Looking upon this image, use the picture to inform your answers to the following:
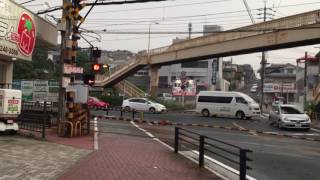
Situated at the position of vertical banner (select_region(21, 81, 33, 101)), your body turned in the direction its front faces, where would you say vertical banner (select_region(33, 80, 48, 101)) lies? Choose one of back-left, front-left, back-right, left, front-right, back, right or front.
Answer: front-left

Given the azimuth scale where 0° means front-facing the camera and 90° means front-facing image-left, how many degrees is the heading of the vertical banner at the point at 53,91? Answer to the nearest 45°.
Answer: approximately 0°

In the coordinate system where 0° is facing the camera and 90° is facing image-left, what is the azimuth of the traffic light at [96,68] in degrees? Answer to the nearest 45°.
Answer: approximately 0°
